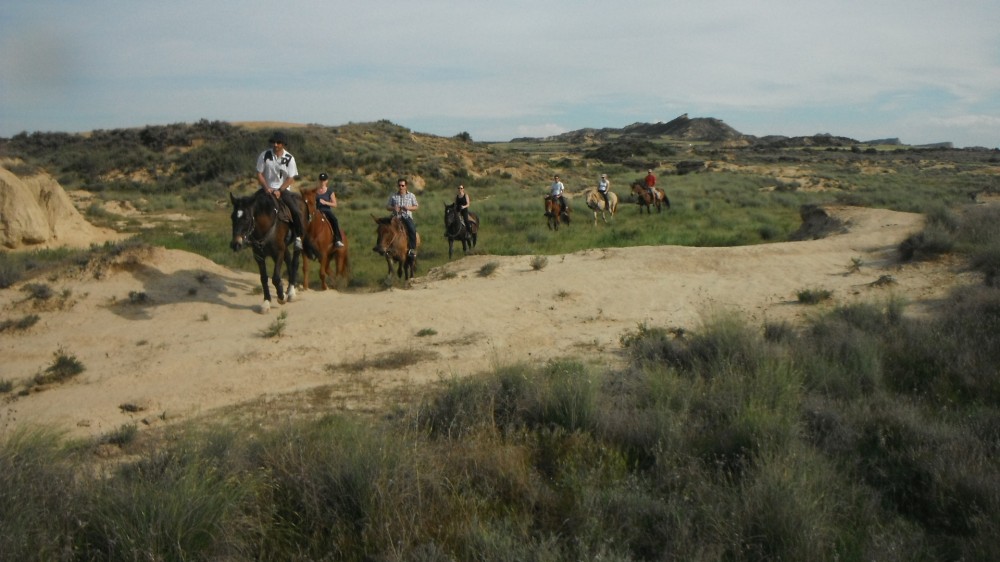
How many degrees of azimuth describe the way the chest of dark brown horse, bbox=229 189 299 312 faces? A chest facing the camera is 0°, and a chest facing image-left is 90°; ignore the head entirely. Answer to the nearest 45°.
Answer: approximately 45°

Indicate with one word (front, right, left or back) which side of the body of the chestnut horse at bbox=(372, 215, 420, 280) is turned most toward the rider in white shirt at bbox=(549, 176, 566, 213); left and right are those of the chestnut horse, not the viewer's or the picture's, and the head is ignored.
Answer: back

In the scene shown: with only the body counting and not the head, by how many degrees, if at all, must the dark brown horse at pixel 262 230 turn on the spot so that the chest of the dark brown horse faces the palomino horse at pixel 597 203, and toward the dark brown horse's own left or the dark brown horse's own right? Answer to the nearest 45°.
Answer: approximately 180°

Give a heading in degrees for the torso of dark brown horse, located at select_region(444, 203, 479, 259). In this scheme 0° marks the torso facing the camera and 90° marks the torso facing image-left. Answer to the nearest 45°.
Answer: approximately 45°

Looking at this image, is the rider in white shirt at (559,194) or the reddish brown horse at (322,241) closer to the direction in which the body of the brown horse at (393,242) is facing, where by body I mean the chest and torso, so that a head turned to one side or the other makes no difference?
the reddish brown horse

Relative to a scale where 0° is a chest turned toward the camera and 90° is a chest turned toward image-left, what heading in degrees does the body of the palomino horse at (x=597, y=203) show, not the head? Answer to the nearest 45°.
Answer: approximately 45°

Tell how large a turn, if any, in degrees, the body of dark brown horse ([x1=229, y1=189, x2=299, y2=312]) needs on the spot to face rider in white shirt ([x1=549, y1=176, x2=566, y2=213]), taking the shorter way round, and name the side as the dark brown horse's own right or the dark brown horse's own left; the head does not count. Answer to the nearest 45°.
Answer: approximately 180°

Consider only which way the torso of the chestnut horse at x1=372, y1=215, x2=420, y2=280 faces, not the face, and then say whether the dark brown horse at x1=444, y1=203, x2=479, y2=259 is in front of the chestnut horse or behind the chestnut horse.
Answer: behind

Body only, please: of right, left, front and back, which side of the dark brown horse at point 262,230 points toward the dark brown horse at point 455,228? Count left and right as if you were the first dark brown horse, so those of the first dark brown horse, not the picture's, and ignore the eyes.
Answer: back
